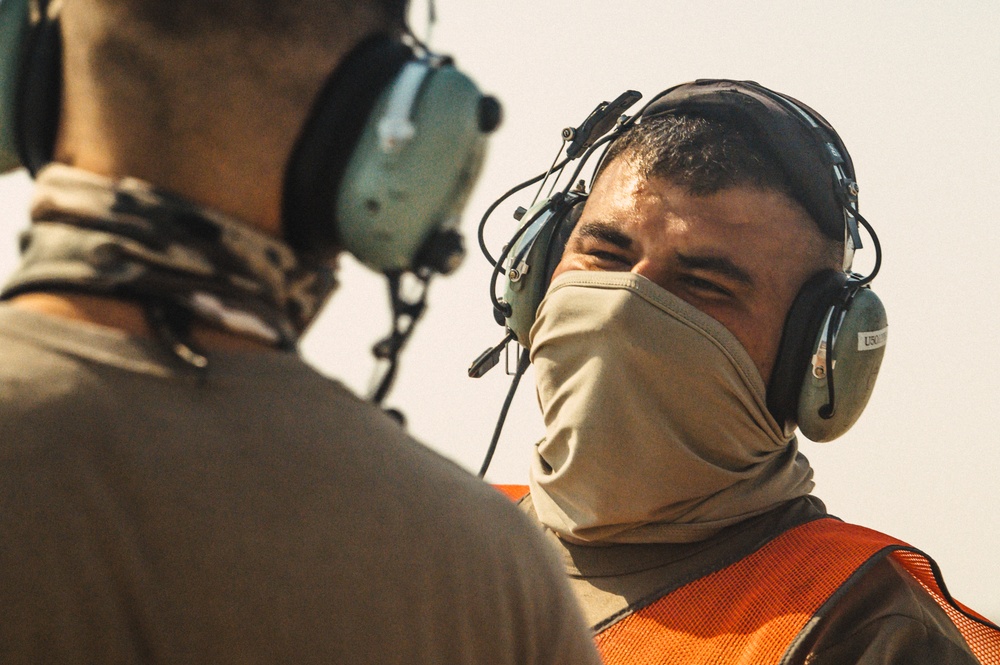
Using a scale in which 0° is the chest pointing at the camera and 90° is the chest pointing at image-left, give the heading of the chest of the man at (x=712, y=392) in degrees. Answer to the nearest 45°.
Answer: approximately 45°

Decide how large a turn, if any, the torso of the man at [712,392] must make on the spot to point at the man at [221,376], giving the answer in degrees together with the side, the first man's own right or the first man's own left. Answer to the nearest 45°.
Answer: approximately 45° to the first man's own left

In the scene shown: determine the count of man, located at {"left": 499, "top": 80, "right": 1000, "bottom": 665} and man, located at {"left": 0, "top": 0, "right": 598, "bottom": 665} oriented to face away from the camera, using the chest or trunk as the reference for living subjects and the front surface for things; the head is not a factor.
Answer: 1

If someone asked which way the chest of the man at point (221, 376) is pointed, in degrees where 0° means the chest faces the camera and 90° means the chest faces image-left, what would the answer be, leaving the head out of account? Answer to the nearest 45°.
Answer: approximately 180°

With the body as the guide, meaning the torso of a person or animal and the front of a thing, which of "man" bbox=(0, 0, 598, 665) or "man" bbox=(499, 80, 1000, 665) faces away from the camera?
"man" bbox=(0, 0, 598, 665)

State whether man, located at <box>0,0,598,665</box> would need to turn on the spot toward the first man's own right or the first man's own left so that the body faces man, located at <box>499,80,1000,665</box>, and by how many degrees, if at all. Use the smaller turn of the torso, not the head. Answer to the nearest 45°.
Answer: approximately 45° to the first man's own right
